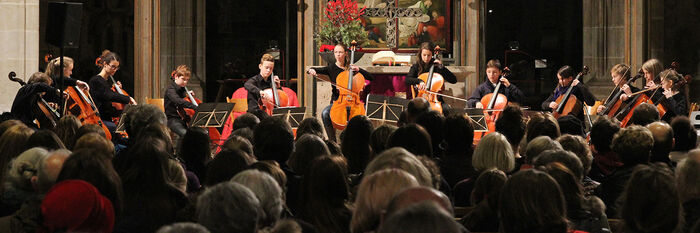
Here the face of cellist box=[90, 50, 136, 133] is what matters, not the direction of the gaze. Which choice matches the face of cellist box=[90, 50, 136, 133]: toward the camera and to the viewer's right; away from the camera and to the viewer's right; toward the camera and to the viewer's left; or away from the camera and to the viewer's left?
toward the camera and to the viewer's right

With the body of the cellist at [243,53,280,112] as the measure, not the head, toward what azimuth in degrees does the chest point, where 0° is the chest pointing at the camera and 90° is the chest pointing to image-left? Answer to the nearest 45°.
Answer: approximately 315°

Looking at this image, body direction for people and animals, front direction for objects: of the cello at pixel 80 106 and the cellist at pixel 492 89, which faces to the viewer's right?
the cello

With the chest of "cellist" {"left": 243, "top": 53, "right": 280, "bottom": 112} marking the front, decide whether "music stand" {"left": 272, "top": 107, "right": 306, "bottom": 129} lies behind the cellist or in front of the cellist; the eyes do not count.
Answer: in front

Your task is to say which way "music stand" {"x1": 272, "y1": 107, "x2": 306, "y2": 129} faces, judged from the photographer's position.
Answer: facing away from the viewer

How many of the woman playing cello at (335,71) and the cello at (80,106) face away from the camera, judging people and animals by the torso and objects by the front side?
0

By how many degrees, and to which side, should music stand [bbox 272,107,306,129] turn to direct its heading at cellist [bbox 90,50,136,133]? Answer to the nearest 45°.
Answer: approximately 45° to its left
